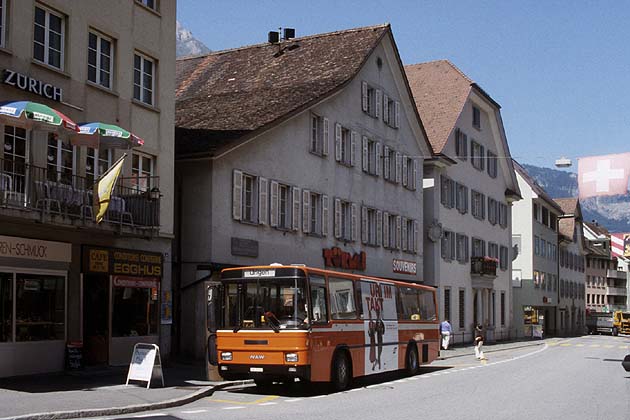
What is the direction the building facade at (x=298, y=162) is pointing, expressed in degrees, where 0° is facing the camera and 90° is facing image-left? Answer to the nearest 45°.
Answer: approximately 315°

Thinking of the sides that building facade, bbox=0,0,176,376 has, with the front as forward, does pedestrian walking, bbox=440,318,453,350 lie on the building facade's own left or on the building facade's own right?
on the building facade's own left

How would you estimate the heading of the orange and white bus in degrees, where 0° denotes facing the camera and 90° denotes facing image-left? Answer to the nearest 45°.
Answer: approximately 45°

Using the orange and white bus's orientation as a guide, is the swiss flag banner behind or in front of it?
behind

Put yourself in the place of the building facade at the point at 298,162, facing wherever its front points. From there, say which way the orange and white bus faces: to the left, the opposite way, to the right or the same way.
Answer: to the right

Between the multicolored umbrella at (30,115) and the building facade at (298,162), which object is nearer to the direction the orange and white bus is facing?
the multicolored umbrella

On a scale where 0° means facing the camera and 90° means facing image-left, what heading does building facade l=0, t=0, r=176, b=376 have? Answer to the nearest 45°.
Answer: approximately 315°
